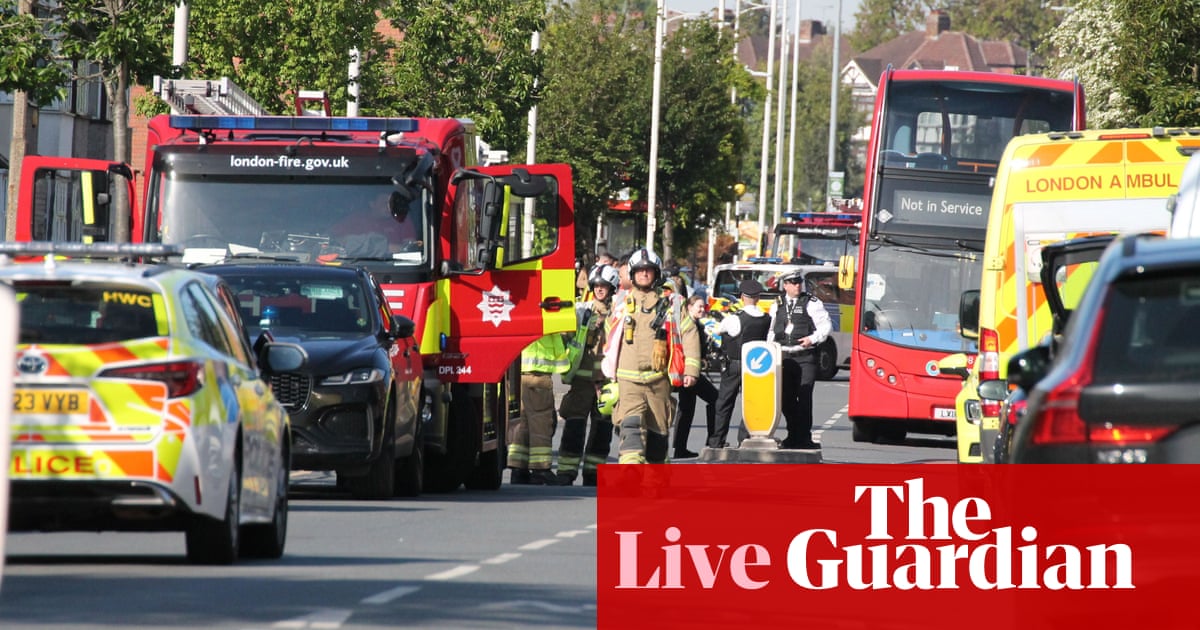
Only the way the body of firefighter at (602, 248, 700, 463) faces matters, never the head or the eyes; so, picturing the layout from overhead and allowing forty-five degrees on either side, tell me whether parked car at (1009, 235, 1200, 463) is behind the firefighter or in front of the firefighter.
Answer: in front

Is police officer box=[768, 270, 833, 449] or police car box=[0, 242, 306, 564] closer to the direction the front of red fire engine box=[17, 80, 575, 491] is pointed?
the police car

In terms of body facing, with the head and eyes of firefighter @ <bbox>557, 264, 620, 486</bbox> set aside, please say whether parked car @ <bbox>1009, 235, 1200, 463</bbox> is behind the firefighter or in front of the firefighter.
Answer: in front

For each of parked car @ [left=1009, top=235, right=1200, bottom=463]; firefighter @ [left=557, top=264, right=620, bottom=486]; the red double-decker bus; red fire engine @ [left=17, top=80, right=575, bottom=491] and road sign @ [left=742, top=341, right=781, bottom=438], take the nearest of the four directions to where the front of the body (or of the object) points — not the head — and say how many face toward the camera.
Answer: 4

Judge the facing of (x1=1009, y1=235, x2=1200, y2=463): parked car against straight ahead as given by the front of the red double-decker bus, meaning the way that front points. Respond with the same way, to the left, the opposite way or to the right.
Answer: the opposite way

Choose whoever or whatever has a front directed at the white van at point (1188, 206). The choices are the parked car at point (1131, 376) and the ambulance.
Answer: the parked car

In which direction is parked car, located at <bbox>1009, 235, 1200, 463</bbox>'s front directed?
away from the camera
